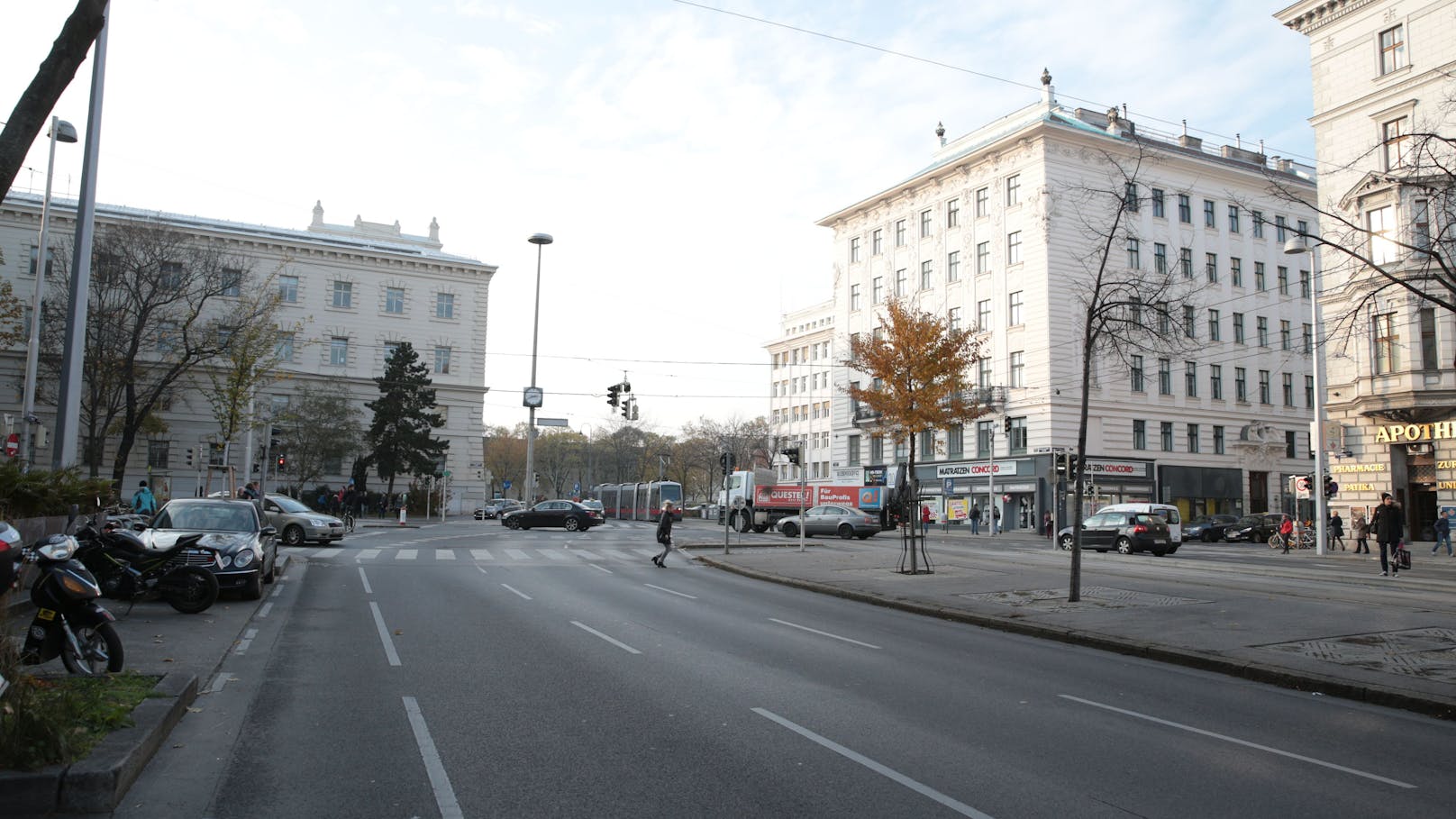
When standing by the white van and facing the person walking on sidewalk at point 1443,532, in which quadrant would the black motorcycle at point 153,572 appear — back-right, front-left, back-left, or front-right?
back-right

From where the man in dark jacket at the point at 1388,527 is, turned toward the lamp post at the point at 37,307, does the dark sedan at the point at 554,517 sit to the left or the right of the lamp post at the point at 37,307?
right

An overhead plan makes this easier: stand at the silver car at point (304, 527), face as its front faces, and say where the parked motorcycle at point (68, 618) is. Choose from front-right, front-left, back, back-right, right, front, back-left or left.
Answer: front-right

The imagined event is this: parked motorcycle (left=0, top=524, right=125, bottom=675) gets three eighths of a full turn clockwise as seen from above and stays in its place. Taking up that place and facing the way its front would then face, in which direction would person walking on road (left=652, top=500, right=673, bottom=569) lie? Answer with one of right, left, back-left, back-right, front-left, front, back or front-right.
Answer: back-right

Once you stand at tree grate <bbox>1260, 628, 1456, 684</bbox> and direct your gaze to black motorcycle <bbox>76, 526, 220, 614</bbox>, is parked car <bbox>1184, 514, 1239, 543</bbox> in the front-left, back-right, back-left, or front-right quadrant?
back-right

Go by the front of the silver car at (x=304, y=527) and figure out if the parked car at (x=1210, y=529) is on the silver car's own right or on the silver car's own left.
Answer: on the silver car's own left

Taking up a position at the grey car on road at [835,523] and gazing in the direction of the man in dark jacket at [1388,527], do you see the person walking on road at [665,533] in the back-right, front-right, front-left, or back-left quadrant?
front-right

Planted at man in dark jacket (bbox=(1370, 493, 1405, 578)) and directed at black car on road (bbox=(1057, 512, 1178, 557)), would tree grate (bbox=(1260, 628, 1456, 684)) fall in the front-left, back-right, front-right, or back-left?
back-left

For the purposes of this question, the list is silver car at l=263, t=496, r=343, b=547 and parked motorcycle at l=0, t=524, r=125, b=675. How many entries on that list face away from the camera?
0

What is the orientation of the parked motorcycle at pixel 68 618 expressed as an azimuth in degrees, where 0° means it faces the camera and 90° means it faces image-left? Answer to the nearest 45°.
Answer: approximately 315°

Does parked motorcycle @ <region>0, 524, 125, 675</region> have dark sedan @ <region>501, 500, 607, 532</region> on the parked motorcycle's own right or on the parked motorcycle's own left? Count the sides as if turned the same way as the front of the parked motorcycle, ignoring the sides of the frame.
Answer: on the parked motorcycle's own left

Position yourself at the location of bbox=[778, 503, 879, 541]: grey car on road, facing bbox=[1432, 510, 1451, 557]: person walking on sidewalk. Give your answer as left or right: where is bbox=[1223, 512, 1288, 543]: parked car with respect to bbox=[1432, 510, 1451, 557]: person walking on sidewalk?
left

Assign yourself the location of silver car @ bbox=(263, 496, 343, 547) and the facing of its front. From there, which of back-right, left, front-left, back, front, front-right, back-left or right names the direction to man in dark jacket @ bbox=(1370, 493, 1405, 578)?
front

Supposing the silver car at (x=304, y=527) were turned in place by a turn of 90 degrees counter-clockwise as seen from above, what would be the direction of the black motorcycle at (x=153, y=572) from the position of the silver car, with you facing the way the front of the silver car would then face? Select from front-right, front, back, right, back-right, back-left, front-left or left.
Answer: back-right

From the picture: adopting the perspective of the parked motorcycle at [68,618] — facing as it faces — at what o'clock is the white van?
The white van is roughly at 10 o'clock from the parked motorcycle.

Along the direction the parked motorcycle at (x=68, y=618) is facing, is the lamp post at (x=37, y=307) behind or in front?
behind

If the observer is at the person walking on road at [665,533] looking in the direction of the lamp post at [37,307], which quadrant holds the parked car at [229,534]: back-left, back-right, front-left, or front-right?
front-left
